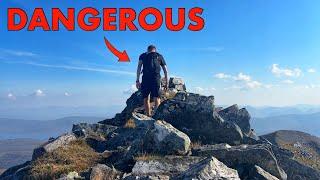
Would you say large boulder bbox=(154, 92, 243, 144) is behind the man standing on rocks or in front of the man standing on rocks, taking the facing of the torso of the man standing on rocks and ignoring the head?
behind

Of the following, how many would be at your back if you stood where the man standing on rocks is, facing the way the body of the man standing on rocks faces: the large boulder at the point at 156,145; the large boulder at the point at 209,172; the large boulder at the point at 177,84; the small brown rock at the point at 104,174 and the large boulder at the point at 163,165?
4

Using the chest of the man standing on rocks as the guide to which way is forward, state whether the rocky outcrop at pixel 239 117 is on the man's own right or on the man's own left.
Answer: on the man's own right

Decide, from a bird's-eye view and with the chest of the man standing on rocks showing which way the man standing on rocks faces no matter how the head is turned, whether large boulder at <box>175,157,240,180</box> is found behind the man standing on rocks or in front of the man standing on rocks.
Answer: behind

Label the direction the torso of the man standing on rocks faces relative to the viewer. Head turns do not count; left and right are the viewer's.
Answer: facing away from the viewer

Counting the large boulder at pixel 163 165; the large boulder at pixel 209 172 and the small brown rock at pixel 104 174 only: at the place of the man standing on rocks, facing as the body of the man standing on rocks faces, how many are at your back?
3
